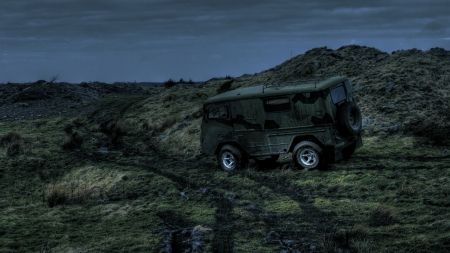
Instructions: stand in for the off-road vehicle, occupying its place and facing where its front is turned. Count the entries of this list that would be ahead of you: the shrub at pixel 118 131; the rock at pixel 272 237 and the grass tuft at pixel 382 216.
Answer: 1

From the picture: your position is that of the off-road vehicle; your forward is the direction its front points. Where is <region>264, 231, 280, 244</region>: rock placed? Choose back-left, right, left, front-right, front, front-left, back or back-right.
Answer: back-left

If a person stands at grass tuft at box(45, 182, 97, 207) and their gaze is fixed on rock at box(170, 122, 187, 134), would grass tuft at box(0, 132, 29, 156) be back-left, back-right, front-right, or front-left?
front-left

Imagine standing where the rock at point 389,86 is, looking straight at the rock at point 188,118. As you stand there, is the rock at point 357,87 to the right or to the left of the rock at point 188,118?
right

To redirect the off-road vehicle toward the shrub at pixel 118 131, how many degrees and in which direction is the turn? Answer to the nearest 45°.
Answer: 0° — it already faces it

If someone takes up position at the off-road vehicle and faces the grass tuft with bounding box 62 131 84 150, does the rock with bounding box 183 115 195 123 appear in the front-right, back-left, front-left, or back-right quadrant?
front-right

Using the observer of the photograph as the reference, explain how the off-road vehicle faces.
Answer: facing away from the viewer and to the left of the viewer

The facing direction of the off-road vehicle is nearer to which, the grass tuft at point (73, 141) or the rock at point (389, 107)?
the grass tuft

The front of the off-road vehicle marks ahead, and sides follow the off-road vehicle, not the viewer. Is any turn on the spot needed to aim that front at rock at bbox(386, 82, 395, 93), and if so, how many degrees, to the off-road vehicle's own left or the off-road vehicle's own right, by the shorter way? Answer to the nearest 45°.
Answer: approximately 90° to the off-road vehicle's own right

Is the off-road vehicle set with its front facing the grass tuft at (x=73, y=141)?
yes

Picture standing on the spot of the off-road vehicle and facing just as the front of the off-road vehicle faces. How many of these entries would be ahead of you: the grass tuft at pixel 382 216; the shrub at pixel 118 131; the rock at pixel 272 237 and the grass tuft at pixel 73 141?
2

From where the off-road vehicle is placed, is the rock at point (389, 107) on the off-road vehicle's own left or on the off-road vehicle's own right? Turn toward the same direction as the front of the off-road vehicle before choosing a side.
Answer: on the off-road vehicle's own right

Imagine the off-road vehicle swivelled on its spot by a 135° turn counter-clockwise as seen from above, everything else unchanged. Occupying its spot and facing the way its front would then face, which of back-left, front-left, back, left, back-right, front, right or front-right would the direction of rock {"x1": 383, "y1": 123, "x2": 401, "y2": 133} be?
back-left

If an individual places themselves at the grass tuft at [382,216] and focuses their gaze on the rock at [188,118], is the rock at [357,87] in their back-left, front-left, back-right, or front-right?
front-right
